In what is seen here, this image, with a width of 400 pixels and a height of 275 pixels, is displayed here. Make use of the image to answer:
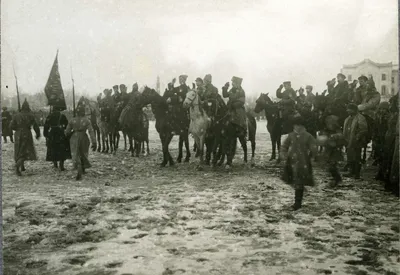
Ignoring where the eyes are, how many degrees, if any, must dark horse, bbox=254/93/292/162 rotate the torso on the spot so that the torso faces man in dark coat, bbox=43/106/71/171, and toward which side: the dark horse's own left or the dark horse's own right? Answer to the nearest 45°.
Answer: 0° — it already faces them

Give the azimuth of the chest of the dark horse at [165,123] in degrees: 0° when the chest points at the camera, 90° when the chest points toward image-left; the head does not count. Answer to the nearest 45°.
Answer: approximately 45°

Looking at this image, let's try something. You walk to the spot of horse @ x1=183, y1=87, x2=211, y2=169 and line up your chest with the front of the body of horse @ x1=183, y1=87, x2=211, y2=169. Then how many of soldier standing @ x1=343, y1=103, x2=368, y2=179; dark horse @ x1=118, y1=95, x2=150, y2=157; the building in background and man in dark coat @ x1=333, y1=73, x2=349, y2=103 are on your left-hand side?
3

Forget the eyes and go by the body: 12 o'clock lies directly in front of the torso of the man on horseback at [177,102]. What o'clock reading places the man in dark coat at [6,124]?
The man in dark coat is roughly at 3 o'clock from the man on horseback.

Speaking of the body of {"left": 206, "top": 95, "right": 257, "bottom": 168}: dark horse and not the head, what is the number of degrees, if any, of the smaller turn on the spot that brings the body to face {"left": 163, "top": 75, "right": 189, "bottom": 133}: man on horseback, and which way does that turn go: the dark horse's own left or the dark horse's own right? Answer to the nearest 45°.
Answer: approximately 45° to the dark horse's own right

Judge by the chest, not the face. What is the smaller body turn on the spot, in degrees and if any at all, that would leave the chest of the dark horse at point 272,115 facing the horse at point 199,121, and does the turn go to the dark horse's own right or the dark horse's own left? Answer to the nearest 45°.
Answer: approximately 45° to the dark horse's own right

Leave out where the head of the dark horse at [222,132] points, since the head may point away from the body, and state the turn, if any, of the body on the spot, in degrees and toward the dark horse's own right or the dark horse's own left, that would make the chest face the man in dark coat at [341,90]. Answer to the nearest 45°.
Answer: approximately 90° to the dark horse's own left

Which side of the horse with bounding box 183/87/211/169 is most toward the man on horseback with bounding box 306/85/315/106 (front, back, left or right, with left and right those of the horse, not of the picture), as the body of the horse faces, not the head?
left

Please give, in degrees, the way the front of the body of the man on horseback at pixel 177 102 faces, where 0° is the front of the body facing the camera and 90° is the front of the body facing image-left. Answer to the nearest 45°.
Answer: approximately 45°
